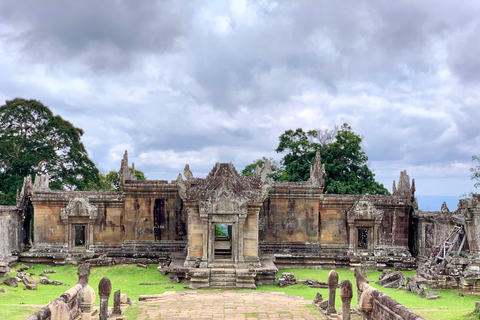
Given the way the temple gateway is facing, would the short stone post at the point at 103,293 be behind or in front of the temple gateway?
in front

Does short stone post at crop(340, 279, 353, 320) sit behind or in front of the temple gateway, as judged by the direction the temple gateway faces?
in front

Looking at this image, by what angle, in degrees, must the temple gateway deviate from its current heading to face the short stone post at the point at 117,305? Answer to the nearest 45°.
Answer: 0° — it already faces it

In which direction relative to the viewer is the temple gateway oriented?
toward the camera

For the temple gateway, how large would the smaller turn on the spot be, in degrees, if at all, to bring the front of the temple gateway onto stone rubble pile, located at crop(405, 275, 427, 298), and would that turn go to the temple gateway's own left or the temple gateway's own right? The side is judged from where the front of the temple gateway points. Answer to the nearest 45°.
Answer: approximately 45° to the temple gateway's own left

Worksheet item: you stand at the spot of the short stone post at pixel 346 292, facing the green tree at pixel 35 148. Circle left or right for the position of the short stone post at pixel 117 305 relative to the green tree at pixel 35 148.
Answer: left

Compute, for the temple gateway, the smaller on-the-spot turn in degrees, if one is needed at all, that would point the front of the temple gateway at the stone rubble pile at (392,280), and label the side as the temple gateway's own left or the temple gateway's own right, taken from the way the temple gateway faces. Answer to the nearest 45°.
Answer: approximately 45° to the temple gateway's own left

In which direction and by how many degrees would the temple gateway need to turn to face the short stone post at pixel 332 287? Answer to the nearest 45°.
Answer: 0° — it already faces it
